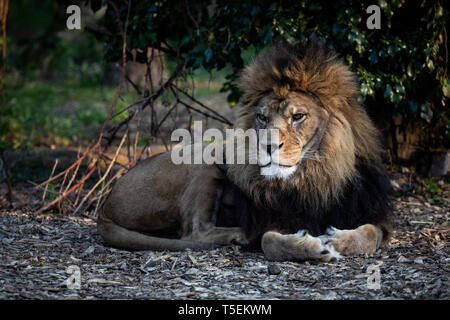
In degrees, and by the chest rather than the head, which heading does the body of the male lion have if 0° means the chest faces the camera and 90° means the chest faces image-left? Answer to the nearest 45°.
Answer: approximately 315°

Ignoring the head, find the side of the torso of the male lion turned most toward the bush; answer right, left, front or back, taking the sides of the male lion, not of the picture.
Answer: left
